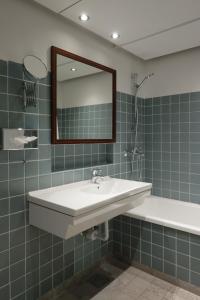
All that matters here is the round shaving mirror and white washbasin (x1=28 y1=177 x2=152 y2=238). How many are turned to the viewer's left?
0

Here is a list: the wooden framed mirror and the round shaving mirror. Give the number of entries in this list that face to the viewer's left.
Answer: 0

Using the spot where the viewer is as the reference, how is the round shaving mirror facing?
facing the viewer and to the right of the viewer

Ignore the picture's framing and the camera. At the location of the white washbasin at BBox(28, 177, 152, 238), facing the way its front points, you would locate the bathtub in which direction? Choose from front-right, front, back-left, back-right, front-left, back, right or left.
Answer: left

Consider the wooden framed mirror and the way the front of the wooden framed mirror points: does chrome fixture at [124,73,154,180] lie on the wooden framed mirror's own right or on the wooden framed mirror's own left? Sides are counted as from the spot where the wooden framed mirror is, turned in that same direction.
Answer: on the wooden framed mirror's own left

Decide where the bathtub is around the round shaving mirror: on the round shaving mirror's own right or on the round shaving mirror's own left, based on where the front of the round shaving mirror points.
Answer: on the round shaving mirror's own left

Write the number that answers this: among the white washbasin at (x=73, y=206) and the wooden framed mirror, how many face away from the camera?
0

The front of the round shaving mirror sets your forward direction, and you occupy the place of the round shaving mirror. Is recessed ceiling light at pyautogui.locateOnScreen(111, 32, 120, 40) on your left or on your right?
on your left
